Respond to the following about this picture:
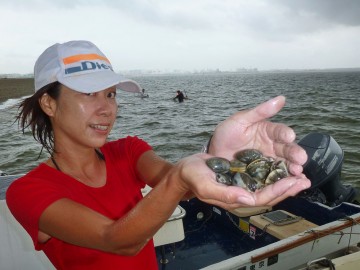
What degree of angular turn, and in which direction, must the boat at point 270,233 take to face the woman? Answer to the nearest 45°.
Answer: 0° — it already faces them

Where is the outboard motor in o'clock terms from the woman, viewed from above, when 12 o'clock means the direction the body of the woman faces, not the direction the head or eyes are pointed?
The outboard motor is roughly at 9 o'clock from the woman.

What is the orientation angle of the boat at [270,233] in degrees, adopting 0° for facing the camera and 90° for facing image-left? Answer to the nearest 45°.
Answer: approximately 45°

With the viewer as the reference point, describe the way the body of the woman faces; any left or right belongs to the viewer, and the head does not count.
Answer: facing the viewer and to the right of the viewer

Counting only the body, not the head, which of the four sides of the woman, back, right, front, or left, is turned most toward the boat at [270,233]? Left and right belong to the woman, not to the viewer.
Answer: left

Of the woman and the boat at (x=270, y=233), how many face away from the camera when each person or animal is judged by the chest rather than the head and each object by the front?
0

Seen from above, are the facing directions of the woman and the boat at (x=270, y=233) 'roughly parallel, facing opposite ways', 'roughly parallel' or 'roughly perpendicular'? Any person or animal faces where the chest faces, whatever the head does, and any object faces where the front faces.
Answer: roughly perpendicular
